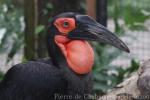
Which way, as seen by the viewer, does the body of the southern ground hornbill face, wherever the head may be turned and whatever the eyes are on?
to the viewer's right
